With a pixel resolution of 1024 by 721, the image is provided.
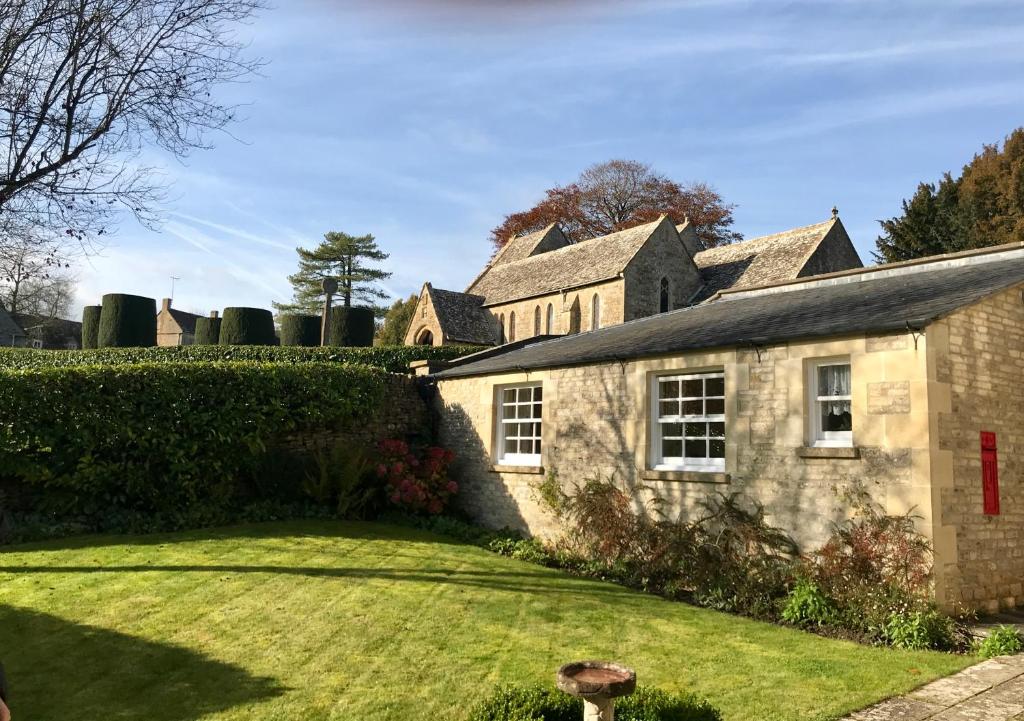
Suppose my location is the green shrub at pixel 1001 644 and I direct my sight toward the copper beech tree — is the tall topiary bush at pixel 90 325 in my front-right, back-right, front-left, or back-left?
front-left

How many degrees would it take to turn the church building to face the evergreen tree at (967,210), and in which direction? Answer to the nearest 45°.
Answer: approximately 135° to its left

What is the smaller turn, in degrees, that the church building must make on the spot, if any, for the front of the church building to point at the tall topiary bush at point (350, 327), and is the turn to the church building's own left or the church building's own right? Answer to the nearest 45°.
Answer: approximately 45° to the church building's own right

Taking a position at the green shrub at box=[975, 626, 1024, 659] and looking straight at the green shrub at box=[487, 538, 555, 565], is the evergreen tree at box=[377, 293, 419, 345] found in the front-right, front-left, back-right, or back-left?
front-right

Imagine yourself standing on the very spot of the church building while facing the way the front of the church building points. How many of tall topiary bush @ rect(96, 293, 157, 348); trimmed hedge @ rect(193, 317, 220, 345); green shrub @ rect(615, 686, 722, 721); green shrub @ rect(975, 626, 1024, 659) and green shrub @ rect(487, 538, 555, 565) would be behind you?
0

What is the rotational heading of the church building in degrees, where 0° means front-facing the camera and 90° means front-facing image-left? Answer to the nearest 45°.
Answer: approximately 45°

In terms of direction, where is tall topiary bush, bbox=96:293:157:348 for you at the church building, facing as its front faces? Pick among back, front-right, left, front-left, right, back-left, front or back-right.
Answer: front-right

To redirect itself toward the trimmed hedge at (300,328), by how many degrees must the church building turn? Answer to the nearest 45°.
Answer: approximately 45° to its right

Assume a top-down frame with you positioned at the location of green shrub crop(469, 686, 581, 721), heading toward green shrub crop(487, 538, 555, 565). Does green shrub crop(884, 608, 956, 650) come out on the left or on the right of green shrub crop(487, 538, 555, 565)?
right

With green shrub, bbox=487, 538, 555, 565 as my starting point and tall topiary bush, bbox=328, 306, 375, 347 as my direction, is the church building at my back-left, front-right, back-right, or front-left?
front-right

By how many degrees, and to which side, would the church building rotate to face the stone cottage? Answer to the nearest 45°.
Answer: approximately 45° to its left

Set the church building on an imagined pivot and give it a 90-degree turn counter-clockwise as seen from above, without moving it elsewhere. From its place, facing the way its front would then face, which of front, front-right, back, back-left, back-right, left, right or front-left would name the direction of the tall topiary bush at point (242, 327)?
back-right

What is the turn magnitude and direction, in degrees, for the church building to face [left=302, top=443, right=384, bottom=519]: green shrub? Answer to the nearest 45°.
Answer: approximately 45° to its left

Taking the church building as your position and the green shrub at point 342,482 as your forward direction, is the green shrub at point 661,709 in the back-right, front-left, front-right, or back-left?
front-left

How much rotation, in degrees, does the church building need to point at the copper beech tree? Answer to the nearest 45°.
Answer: approximately 135° to its right

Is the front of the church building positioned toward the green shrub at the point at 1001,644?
no

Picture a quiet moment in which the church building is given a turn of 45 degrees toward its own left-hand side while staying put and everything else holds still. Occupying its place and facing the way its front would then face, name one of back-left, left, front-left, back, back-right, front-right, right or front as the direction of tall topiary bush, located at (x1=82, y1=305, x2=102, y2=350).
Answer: right
